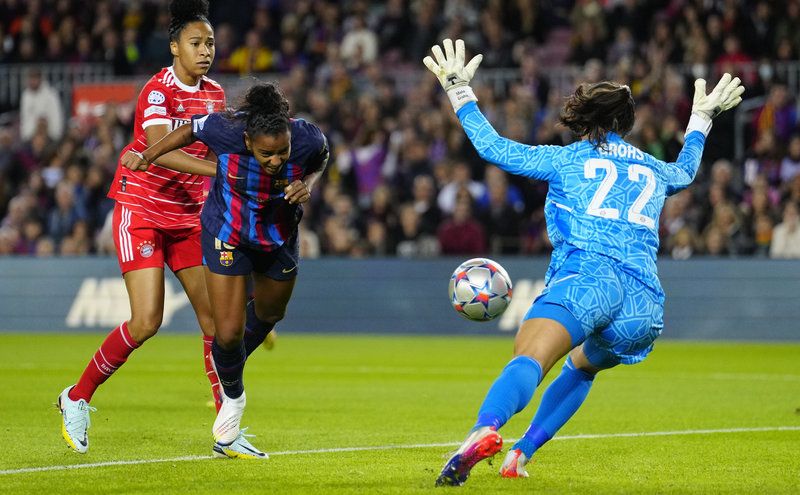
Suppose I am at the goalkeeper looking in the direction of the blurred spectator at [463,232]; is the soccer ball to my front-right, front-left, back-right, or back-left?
front-left

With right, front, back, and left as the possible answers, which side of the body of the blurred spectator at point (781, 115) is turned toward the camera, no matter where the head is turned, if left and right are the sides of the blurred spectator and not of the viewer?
front

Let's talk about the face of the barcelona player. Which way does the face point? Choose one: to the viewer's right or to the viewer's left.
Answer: to the viewer's right

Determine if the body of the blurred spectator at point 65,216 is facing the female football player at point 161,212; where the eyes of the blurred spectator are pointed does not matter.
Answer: yes

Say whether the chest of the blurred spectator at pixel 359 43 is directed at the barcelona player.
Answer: yes

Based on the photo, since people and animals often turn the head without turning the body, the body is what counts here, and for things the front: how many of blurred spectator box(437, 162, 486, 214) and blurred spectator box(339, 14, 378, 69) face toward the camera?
2

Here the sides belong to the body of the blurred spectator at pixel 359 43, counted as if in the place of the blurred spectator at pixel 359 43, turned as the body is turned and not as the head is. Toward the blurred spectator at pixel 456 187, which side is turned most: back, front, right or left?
front

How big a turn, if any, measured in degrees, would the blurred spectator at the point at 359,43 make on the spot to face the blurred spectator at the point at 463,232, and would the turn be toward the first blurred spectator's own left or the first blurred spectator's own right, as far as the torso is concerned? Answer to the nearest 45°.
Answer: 0° — they already face them

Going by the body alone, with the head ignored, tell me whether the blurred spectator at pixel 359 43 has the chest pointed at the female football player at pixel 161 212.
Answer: yes

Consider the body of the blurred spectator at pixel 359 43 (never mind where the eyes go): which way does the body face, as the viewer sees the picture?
toward the camera

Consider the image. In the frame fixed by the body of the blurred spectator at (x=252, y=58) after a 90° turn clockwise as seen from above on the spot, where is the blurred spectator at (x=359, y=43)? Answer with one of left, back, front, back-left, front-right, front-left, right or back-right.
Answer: back

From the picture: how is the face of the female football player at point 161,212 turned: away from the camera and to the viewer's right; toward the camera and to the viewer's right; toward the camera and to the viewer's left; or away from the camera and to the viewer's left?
toward the camera and to the viewer's right

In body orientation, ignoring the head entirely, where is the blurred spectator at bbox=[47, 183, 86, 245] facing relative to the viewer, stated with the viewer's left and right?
facing the viewer

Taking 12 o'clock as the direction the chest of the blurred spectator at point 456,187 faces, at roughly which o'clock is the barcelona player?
The barcelona player is roughly at 12 o'clock from the blurred spectator.
